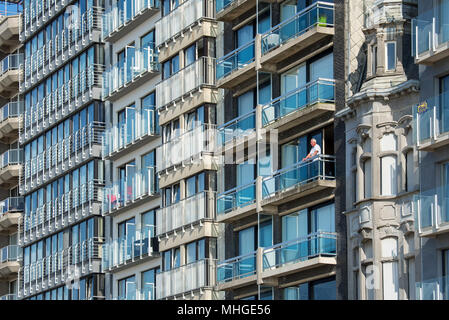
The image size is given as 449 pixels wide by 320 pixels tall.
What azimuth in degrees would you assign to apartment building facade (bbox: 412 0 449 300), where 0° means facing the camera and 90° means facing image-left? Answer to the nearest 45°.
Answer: approximately 45°
